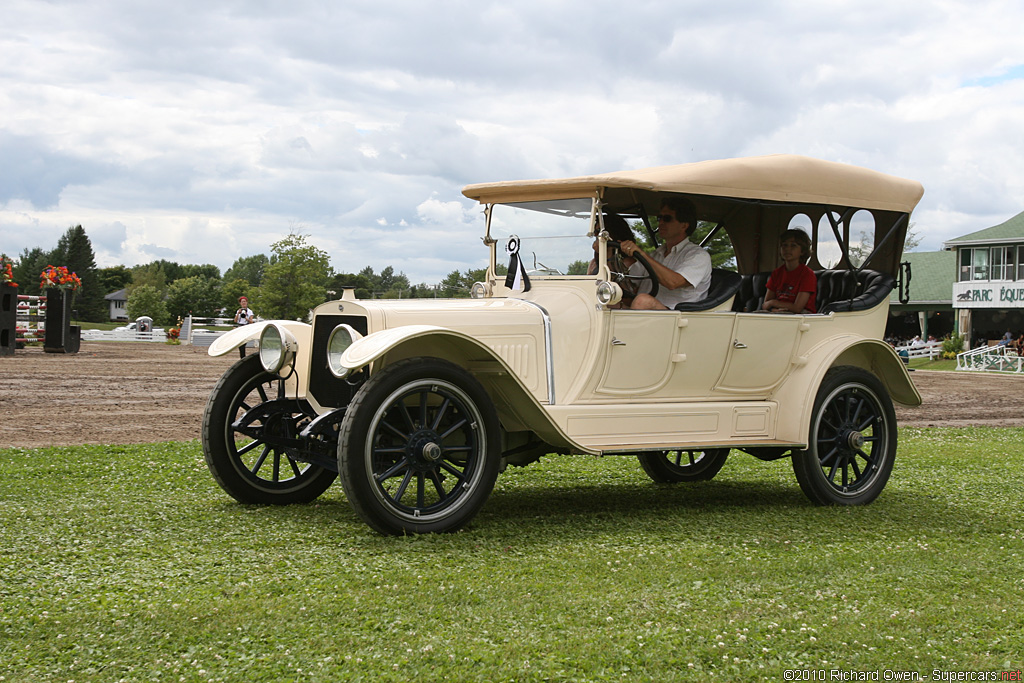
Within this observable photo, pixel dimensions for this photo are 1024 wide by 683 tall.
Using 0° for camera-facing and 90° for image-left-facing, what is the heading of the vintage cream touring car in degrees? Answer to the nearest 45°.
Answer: approximately 45°

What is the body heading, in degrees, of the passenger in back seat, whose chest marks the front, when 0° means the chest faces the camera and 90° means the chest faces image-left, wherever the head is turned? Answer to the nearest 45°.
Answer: approximately 45°

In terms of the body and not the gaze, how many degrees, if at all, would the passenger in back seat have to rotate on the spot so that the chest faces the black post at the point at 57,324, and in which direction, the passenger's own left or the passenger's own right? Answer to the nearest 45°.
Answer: approximately 90° to the passenger's own right

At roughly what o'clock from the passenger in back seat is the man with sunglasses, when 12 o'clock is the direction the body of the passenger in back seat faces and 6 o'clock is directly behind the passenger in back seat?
The man with sunglasses is roughly at 12 o'clock from the passenger in back seat.

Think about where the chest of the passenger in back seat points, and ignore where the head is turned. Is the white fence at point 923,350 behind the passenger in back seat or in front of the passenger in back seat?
behind

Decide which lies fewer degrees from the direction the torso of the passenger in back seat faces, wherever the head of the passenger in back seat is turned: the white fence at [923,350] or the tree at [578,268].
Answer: the tree

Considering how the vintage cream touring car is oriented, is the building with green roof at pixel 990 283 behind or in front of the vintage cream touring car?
behind

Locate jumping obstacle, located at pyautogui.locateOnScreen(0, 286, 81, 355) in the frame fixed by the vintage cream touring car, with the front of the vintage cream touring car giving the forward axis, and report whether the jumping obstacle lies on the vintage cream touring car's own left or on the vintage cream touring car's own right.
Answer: on the vintage cream touring car's own right
